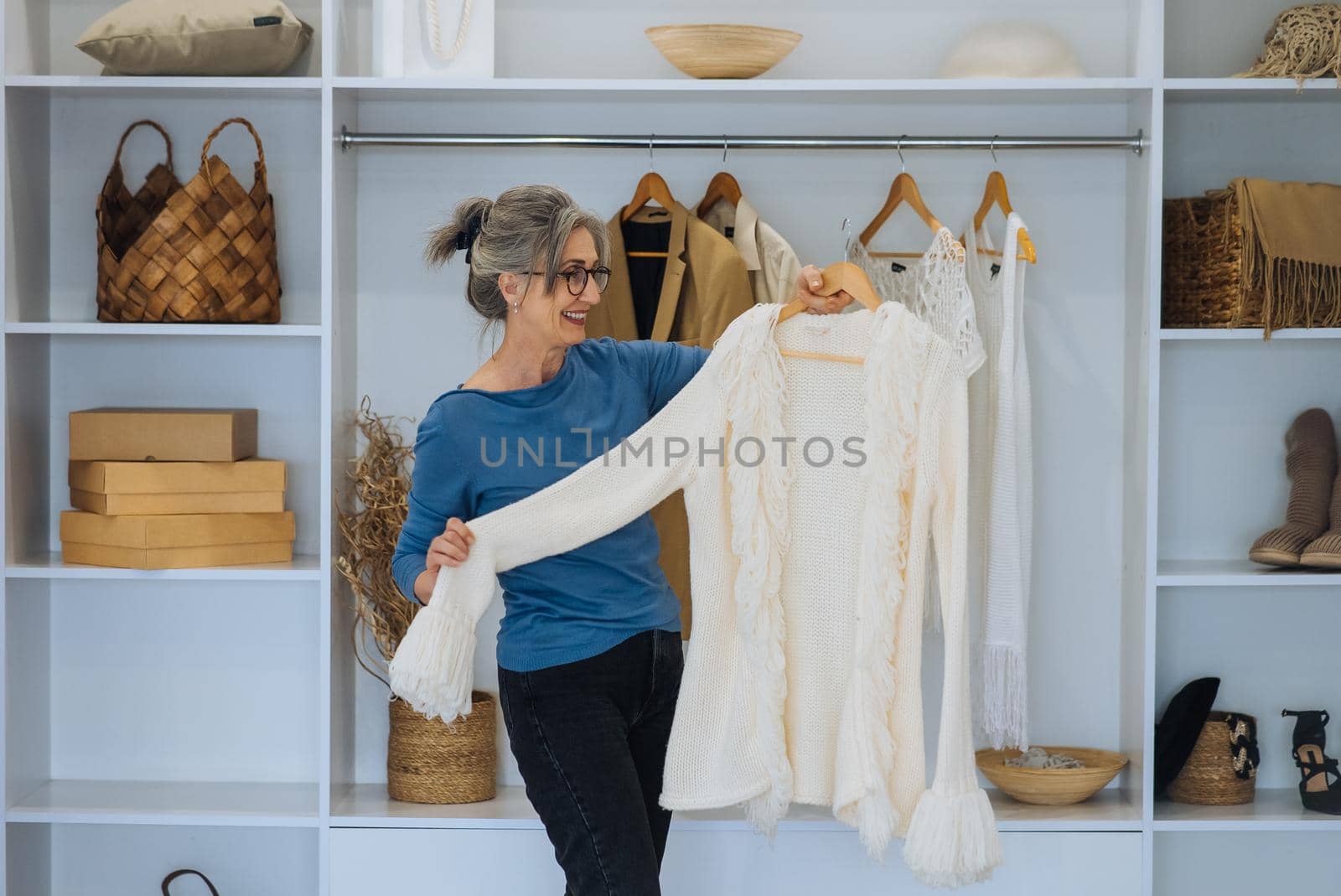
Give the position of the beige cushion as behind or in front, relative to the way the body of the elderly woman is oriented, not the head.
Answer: behind

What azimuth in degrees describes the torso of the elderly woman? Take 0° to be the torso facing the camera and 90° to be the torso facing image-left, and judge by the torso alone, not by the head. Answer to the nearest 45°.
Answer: approximately 315°

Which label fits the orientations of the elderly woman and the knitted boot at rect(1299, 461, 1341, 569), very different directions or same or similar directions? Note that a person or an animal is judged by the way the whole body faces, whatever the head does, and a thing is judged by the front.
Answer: very different directions

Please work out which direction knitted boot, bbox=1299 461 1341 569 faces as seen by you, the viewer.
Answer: facing to the left of the viewer

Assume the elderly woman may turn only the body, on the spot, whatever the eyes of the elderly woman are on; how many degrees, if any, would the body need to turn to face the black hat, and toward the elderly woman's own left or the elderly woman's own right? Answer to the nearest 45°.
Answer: approximately 90° to the elderly woman's own left

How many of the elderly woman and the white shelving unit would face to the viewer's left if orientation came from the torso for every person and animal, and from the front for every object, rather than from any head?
0

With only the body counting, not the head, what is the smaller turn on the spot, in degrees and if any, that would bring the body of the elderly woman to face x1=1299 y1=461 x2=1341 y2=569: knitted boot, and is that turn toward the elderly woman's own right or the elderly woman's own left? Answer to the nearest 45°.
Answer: approximately 45° to the elderly woman's own left

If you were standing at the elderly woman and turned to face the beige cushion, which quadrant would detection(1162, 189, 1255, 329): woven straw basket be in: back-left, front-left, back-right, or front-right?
back-right

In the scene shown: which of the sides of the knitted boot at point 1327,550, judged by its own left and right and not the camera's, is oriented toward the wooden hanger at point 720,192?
front

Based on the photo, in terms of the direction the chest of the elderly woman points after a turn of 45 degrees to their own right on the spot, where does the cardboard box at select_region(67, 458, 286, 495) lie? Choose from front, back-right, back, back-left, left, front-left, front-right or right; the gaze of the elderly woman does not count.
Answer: back-right
